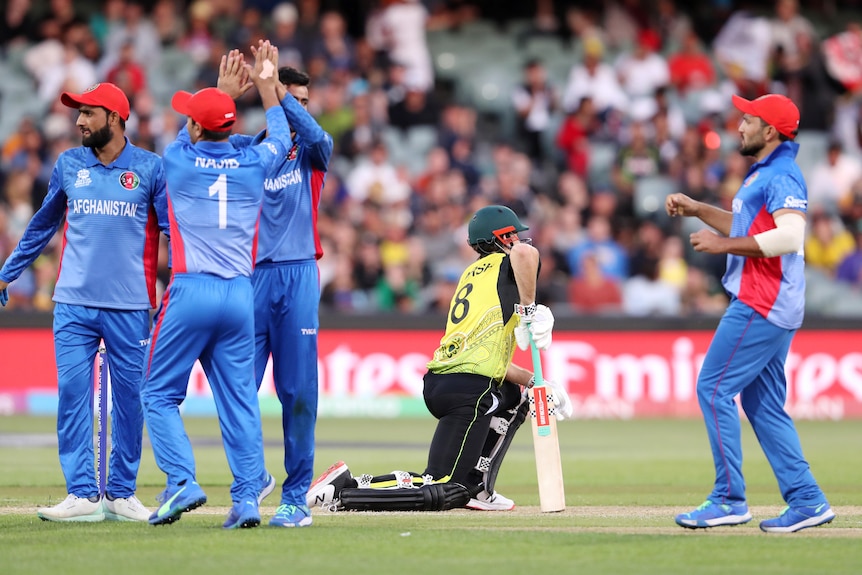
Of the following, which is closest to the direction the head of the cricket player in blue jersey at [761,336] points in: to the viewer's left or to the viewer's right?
to the viewer's left

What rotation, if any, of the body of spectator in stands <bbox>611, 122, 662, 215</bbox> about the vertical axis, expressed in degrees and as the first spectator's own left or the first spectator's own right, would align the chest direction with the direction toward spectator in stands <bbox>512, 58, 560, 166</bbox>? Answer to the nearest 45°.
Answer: approximately 135° to the first spectator's own right

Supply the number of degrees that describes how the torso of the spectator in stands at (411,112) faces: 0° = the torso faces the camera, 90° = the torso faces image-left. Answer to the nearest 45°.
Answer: approximately 0°
